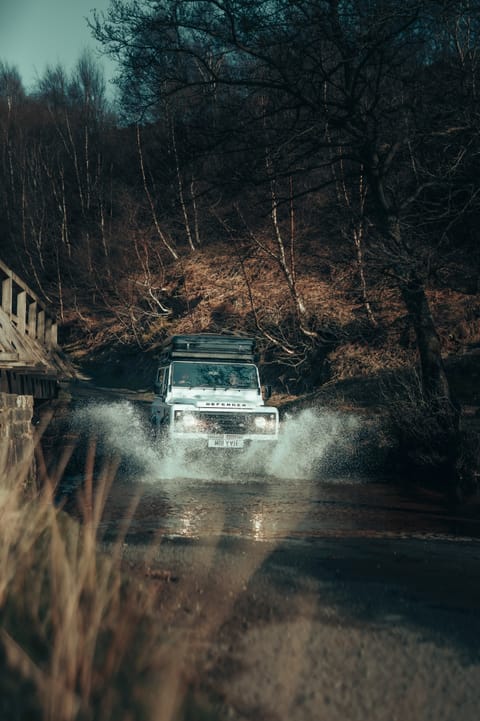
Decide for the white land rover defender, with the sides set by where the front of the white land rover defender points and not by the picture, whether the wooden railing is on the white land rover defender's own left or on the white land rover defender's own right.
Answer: on the white land rover defender's own right

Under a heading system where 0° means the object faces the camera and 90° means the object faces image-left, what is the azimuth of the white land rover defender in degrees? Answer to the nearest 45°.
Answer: approximately 0°

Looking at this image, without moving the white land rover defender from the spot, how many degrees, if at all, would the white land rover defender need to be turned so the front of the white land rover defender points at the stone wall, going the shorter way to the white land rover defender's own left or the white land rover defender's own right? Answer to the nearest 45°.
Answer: approximately 45° to the white land rover defender's own right

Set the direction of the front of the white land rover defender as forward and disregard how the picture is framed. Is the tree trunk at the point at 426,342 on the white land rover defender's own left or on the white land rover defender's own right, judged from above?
on the white land rover defender's own left

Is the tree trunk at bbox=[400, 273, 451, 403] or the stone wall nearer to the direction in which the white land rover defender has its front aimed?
the stone wall
